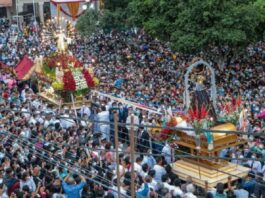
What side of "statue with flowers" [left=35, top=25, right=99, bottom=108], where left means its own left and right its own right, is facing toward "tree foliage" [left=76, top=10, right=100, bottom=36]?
back

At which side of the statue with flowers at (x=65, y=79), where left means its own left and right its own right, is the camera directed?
front

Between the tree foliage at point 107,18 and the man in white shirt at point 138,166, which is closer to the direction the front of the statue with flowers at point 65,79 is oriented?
the man in white shirt

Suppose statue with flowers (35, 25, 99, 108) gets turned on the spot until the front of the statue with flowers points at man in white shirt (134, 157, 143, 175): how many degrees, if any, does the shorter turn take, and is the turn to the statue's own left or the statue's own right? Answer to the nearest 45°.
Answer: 0° — it already faces them

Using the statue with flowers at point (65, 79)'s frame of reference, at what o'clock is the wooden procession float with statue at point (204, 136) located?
the wooden procession float with statue at point (204, 136) is roughly at 11 o'clock from the statue with flowers at point (65, 79).

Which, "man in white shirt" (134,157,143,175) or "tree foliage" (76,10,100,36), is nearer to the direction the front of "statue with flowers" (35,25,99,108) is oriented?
the man in white shirt

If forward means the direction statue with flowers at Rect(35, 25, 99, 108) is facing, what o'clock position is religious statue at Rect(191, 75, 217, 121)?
The religious statue is roughly at 11 o'clock from the statue with flowers.

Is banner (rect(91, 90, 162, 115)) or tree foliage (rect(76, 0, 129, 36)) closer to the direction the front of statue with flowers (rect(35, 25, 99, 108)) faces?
the banner

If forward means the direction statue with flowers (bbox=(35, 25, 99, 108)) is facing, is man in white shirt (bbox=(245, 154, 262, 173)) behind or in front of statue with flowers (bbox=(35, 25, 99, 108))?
in front

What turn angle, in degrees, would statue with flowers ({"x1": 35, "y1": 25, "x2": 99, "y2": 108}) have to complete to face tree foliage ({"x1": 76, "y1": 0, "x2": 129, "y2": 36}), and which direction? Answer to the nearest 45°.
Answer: approximately 180°

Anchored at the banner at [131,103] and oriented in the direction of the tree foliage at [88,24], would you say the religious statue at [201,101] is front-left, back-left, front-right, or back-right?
back-right

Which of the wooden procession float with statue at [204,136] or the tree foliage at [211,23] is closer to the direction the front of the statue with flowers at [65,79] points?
the wooden procession float with statue
